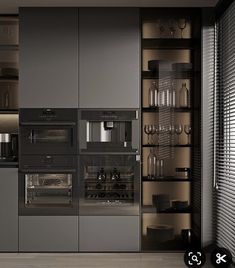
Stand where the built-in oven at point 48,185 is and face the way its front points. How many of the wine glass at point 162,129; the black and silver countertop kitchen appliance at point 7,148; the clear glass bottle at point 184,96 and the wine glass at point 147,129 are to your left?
3

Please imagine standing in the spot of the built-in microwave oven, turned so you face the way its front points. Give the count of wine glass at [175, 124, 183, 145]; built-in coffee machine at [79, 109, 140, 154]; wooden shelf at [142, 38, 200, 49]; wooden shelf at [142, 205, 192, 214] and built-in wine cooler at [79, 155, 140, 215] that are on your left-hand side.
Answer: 5

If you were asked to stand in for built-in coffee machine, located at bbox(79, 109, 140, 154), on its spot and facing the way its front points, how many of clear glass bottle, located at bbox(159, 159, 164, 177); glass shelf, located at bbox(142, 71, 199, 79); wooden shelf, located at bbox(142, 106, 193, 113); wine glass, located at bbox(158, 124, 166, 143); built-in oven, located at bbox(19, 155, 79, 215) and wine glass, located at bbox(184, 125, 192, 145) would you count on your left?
5

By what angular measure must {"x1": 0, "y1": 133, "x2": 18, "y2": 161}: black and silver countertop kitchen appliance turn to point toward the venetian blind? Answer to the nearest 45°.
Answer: approximately 45° to its left

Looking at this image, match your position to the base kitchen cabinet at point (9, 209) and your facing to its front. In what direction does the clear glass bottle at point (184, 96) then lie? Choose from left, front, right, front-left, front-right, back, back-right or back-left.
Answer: left

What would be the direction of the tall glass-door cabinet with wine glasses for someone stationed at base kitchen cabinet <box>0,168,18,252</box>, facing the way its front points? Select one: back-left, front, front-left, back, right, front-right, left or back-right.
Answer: left

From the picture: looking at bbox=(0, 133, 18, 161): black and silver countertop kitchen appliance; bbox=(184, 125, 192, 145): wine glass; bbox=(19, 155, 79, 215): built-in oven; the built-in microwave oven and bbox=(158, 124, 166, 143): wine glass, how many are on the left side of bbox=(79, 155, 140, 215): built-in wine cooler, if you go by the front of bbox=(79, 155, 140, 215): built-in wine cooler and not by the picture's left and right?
2

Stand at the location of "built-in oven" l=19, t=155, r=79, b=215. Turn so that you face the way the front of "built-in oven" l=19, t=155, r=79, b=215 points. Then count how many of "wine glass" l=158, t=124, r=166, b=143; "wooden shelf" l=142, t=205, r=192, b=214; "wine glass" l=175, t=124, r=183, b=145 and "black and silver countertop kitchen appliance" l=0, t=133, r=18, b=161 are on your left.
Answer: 3

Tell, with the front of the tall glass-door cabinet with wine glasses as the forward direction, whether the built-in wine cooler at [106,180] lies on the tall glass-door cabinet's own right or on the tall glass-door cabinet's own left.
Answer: on the tall glass-door cabinet's own right

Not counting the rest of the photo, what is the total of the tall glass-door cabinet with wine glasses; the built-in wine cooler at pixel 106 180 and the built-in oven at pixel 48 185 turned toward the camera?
3

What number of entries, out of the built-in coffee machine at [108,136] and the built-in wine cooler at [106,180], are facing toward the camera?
2
